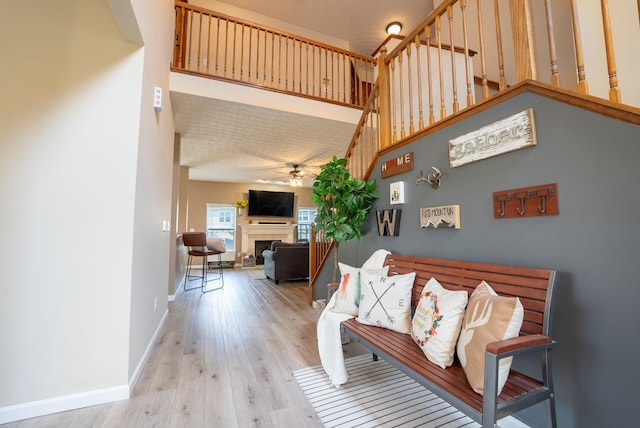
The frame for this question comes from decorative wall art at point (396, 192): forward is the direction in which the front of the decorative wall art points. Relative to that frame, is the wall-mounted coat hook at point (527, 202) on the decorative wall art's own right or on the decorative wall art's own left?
on the decorative wall art's own left

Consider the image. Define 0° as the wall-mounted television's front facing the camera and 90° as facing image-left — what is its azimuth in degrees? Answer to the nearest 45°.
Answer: approximately 0°

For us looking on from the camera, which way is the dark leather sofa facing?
facing away from the viewer

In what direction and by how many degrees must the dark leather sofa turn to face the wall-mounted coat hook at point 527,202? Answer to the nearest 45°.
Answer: approximately 180°

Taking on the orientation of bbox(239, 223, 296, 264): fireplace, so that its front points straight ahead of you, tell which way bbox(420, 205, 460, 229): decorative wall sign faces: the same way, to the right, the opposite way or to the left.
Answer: to the right

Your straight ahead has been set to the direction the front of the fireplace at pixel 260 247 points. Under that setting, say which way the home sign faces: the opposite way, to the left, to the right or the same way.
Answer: to the right

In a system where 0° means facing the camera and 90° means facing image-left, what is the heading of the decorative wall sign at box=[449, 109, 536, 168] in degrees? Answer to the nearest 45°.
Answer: approximately 45°

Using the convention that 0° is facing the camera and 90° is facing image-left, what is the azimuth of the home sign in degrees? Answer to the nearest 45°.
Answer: approximately 45°

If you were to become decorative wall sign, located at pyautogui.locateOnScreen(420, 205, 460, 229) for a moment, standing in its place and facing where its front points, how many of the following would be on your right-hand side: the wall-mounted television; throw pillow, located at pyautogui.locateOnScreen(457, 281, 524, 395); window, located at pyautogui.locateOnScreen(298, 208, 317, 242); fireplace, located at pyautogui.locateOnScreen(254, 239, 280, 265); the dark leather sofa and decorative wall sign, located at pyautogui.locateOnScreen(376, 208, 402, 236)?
5

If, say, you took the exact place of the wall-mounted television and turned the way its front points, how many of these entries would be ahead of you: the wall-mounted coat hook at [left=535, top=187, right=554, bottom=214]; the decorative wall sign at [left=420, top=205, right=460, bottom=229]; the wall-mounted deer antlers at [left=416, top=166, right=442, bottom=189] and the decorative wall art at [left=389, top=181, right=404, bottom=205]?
4

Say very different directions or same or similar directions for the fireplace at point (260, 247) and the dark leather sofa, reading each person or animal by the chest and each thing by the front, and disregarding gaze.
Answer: very different directions
